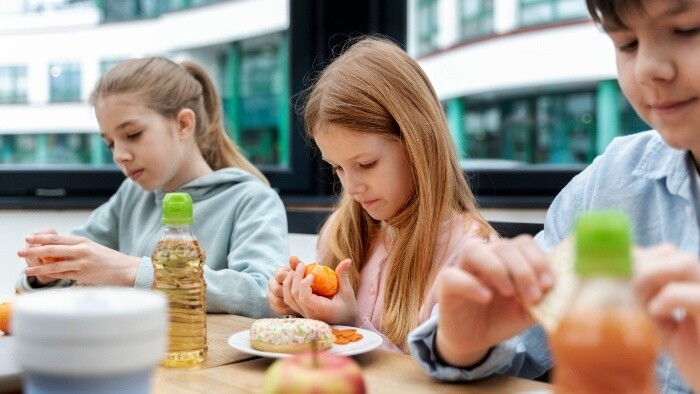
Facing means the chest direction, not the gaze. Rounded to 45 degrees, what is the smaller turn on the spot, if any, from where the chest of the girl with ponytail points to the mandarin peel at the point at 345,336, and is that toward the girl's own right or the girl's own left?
approximately 45° to the girl's own left

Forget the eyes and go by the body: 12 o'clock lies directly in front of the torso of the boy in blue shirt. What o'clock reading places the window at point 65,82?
The window is roughly at 3 o'clock from the boy in blue shirt.

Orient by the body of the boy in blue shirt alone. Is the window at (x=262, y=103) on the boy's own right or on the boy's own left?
on the boy's own right

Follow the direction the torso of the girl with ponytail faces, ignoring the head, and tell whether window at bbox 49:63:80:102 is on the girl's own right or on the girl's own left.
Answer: on the girl's own right

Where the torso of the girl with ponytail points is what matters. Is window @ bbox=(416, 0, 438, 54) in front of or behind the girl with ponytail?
behind

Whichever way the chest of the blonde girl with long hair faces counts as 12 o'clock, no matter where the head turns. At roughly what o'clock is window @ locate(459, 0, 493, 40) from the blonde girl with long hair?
The window is roughly at 5 o'clock from the blonde girl with long hair.

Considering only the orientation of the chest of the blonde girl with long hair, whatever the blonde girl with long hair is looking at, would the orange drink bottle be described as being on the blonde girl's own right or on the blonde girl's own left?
on the blonde girl's own left

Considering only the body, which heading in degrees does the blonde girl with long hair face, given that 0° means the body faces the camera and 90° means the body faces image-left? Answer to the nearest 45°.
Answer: approximately 45°

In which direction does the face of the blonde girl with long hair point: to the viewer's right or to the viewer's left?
to the viewer's left
